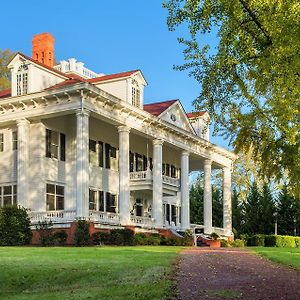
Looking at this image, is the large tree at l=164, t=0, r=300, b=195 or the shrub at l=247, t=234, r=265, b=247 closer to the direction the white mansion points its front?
the large tree

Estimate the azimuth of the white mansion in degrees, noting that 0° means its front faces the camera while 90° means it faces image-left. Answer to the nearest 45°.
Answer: approximately 315°

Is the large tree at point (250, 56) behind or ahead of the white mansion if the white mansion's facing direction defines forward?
ahead

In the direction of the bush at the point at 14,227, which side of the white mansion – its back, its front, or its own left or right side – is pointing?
right
